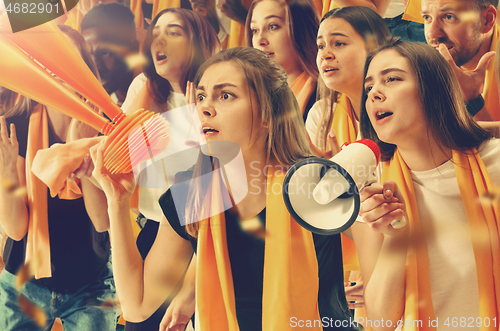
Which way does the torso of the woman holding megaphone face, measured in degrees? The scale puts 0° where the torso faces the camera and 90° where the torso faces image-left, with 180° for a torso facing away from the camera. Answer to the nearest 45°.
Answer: approximately 45°
